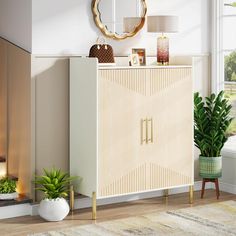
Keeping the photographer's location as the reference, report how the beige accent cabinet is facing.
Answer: facing the viewer and to the right of the viewer

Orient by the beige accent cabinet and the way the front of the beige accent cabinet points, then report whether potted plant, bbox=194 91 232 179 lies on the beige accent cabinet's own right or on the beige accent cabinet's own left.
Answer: on the beige accent cabinet's own left

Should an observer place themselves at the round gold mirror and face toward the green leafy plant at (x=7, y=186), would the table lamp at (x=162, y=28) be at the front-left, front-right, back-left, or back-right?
back-left

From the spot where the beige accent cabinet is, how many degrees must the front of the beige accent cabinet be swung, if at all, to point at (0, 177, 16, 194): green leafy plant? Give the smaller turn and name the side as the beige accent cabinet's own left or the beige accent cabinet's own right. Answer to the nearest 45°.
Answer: approximately 135° to the beige accent cabinet's own right
